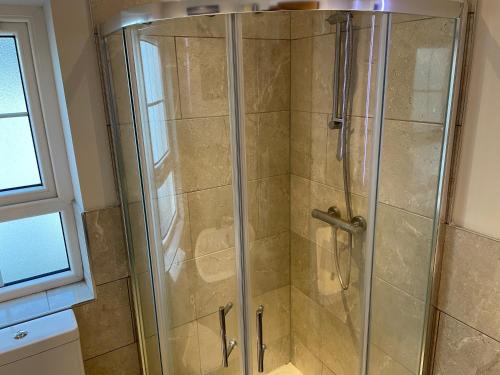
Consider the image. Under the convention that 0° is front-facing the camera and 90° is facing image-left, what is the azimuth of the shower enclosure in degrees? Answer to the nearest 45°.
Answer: approximately 0°
